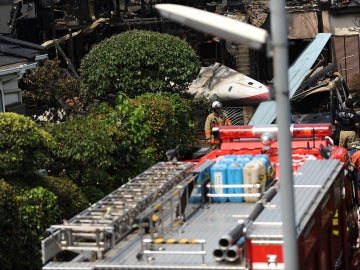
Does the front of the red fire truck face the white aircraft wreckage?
yes

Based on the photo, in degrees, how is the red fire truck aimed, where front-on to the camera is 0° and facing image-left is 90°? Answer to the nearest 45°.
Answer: approximately 180°

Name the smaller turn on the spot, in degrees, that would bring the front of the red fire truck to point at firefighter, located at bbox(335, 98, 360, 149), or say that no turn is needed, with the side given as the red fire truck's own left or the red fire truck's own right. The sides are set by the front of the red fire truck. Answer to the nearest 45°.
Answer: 0° — it already faces them
